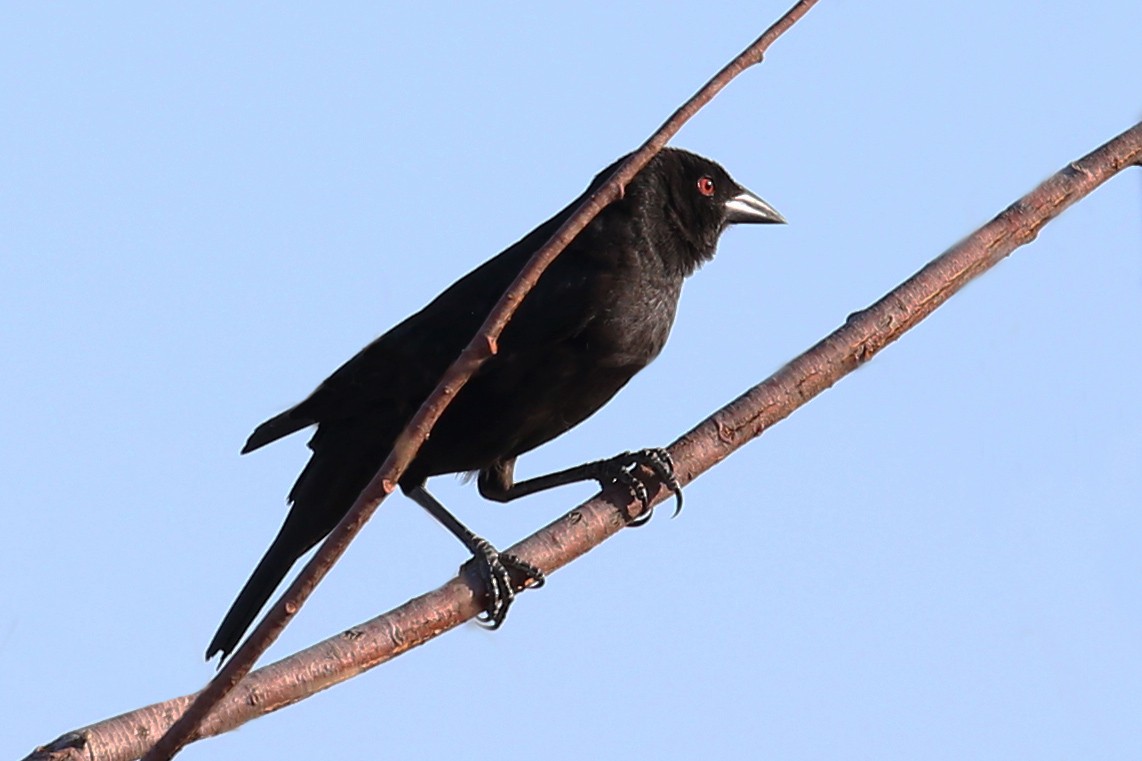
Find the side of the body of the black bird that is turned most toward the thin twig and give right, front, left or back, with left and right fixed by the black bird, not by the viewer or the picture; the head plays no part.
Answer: right

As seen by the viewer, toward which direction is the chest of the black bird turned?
to the viewer's right
